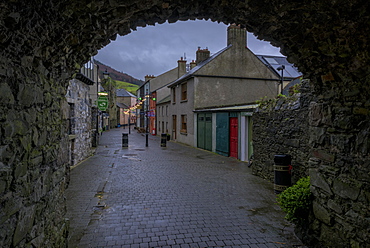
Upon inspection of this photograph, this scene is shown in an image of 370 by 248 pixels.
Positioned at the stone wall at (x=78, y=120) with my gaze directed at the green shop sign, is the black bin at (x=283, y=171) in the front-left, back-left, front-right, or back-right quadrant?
back-right

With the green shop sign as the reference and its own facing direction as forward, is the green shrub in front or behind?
in front

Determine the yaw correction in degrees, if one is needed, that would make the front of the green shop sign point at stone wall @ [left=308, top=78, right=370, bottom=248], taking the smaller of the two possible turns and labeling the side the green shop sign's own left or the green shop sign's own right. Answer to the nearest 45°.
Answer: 0° — it already faces it

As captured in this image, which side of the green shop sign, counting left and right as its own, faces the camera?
front

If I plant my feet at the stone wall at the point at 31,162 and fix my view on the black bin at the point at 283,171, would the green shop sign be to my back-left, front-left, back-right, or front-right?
front-left

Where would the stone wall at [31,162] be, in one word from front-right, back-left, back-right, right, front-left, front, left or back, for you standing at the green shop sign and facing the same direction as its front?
front

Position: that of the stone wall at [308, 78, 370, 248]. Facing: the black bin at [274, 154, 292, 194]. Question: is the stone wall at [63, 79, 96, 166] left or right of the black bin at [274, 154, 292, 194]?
left

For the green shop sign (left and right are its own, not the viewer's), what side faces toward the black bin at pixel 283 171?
front

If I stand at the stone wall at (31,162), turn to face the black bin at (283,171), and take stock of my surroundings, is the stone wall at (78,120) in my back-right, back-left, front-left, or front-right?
front-left

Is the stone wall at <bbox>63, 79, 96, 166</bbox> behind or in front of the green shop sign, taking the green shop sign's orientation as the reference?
in front

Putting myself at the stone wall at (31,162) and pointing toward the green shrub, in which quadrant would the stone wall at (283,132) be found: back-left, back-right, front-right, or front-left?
front-left

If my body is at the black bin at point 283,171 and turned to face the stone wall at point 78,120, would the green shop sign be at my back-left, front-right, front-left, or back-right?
front-right

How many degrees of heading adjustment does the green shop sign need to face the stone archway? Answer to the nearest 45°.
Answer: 0° — it already faces it

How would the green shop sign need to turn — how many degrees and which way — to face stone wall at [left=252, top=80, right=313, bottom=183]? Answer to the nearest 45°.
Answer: approximately 45° to its left
